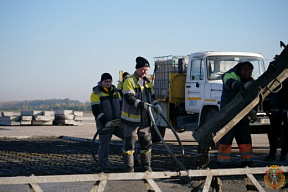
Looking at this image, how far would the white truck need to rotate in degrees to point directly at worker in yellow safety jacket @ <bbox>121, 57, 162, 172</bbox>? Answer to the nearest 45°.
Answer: approximately 45° to its right

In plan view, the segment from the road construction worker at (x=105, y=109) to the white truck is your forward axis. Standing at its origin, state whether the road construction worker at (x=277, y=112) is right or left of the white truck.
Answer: right

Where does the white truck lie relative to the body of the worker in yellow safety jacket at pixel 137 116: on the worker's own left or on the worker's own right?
on the worker's own left

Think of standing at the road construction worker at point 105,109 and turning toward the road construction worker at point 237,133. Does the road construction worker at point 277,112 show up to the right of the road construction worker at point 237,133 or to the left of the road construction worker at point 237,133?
left

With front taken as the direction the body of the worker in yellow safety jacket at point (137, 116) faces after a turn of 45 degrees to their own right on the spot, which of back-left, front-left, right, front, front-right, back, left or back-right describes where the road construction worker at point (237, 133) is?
left

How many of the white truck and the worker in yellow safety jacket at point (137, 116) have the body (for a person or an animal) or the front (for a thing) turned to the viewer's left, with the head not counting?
0

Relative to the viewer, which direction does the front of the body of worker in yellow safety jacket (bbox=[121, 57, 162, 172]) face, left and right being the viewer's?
facing the viewer and to the right of the viewer

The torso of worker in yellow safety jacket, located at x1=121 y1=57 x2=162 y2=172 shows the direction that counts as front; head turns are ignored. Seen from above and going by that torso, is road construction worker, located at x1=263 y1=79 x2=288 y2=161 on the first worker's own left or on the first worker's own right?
on the first worker's own left

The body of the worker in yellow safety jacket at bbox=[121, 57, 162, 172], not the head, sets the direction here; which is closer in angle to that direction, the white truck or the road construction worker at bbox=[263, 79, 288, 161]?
the road construction worker

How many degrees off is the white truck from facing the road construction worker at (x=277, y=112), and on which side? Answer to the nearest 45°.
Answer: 0° — it already faces them
